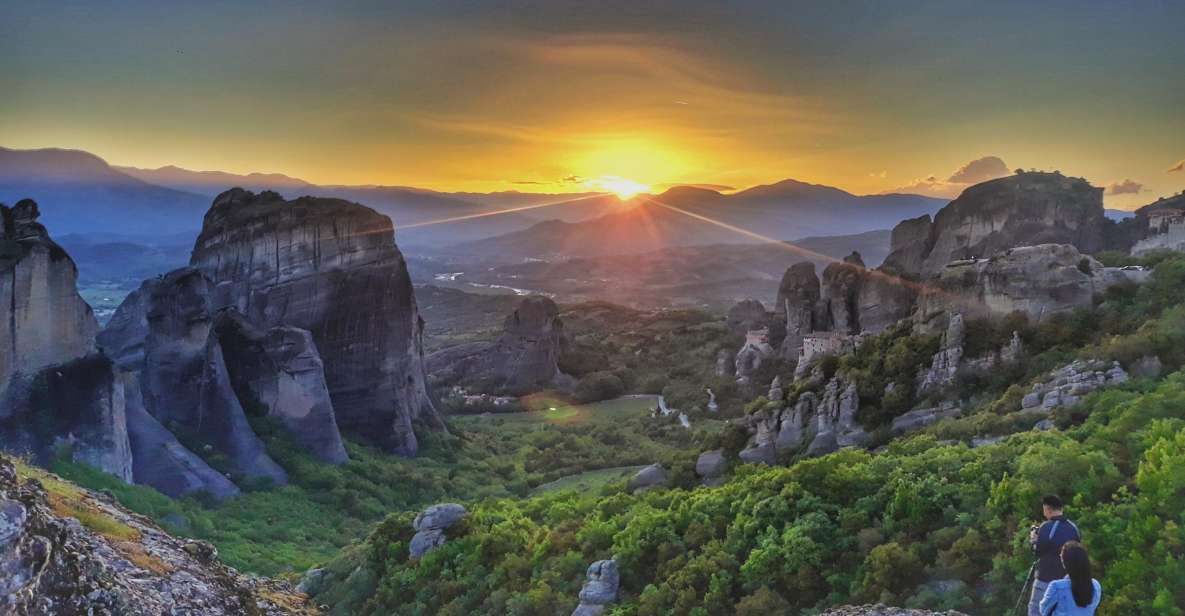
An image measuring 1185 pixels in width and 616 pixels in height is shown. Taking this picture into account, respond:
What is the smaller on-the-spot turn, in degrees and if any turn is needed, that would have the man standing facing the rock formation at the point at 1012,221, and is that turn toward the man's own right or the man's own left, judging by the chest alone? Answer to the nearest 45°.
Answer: approximately 45° to the man's own right

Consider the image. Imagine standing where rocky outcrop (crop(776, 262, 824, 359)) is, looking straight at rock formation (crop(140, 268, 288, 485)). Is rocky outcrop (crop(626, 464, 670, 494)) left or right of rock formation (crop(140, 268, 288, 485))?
left

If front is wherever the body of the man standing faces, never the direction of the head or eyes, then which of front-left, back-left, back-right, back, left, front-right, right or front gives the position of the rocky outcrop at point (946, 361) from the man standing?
front-right

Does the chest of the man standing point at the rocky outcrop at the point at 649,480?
yes

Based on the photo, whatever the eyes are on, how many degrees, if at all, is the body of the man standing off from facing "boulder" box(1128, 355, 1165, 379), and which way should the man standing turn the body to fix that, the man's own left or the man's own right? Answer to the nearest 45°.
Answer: approximately 45° to the man's own right

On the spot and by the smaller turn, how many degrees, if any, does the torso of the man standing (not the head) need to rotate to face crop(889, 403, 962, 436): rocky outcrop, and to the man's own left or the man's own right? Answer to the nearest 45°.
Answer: approximately 45° to the man's own right

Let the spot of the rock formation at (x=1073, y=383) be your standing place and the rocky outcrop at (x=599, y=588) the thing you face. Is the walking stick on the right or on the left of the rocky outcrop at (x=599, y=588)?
left

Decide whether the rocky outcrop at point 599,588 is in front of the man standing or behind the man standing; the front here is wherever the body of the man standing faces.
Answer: in front

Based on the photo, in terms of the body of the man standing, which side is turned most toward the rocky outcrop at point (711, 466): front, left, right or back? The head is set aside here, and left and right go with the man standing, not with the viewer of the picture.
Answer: front

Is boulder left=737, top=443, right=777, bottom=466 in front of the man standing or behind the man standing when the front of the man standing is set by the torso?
in front

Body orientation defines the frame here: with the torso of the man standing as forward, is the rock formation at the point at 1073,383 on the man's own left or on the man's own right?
on the man's own right

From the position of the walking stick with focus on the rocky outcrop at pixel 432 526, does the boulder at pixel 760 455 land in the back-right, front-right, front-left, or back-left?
front-right

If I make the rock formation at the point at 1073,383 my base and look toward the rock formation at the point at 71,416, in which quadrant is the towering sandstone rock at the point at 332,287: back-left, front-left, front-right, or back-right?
front-right

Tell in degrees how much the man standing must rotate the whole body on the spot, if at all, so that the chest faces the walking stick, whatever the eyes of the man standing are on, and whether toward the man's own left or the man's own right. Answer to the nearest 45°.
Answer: approximately 45° to the man's own right

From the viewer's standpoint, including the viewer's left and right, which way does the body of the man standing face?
facing away from the viewer and to the left of the viewer
